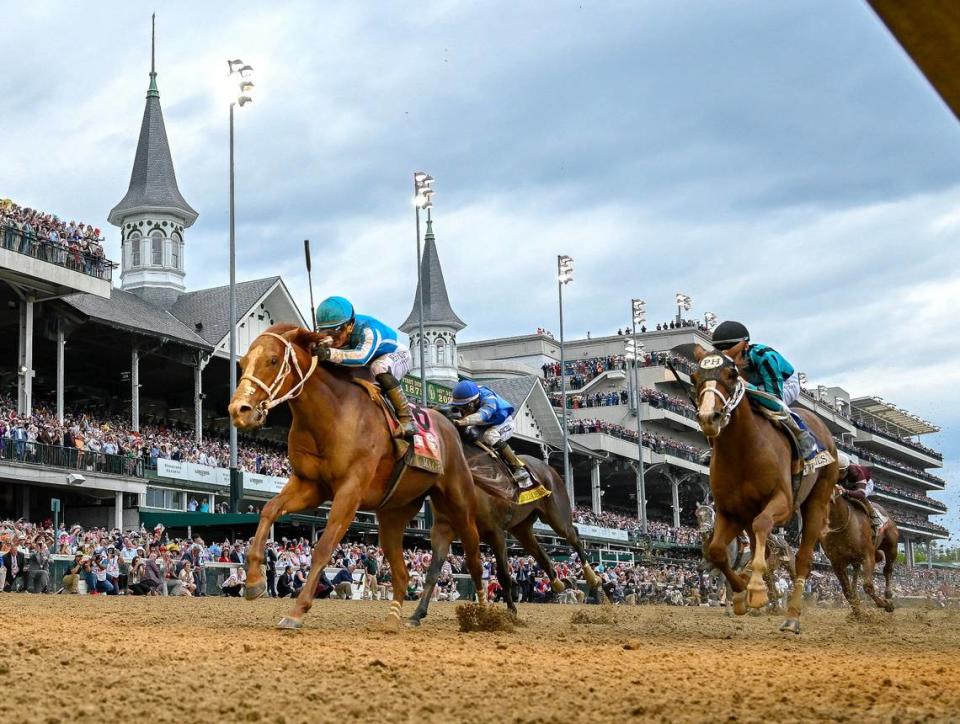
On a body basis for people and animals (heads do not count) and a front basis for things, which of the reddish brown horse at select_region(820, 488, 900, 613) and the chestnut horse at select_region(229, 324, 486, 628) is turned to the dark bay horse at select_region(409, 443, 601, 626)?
the reddish brown horse at select_region(820, 488, 900, 613)

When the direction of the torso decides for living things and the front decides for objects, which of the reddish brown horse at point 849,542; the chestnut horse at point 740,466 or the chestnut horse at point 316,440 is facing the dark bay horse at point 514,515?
the reddish brown horse at point 849,542

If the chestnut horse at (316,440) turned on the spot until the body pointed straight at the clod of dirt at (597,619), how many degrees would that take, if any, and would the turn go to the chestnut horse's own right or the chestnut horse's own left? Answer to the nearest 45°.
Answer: approximately 180°

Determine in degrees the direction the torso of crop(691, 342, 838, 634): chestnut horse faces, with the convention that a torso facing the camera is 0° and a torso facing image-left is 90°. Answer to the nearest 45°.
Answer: approximately 45°

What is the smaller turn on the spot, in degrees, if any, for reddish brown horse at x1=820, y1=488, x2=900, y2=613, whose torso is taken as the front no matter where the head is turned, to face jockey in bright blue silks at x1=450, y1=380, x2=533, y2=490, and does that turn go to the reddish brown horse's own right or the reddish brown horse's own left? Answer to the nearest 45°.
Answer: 0° — it already faces them

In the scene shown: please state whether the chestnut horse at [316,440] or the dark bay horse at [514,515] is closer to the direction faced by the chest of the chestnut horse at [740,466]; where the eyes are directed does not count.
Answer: the chestnut horse

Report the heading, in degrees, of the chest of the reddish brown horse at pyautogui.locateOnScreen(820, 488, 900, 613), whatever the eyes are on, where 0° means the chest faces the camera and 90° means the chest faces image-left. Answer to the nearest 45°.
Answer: approximately 45°

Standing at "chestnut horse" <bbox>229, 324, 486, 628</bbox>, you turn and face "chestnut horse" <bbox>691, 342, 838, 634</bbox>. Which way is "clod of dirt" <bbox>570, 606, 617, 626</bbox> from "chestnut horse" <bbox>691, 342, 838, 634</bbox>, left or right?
left

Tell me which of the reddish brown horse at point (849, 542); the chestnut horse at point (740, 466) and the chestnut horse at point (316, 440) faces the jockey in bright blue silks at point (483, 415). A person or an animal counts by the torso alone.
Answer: the reddish brown horse

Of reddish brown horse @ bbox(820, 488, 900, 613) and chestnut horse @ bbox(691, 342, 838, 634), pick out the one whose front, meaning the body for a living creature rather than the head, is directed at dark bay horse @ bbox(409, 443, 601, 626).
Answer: reddish brown horse @ bbox(820, 488, 900, 613)

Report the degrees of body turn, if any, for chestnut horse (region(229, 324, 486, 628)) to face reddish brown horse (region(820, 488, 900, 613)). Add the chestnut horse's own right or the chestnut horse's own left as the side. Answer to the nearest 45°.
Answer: approximately 180°
